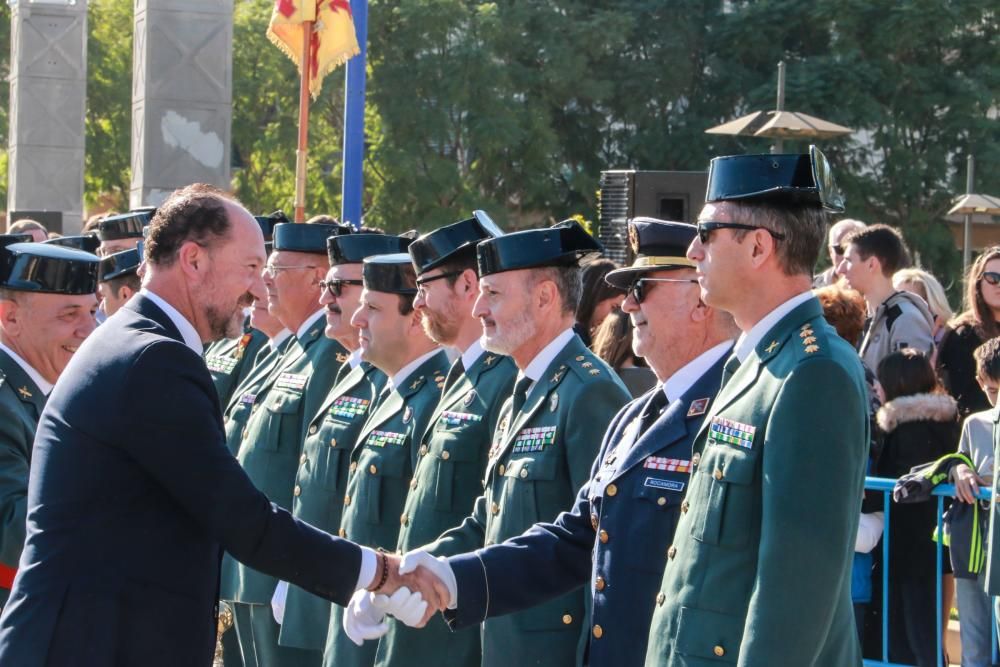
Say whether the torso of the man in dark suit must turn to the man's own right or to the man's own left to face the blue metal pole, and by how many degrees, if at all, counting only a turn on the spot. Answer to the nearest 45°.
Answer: approximately 90° to the man's own left

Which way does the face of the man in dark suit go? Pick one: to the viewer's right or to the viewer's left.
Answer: to the viewer's right

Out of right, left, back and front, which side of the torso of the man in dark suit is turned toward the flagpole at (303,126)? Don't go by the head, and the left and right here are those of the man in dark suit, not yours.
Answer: left

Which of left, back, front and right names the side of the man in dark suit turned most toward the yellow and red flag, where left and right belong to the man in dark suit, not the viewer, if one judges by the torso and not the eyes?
left

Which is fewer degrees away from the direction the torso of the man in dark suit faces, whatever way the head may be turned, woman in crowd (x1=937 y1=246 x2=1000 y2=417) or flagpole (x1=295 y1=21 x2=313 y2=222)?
the woman in crowd

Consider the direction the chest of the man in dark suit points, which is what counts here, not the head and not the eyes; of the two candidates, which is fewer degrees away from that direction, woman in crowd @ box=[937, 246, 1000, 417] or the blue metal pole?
the woman in crowd

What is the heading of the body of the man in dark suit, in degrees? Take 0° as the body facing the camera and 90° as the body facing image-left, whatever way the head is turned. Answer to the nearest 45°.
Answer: approximately 270°

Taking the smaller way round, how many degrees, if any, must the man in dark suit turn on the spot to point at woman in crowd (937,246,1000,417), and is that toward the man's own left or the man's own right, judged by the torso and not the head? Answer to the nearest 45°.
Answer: approximately 45° to the man's own left
